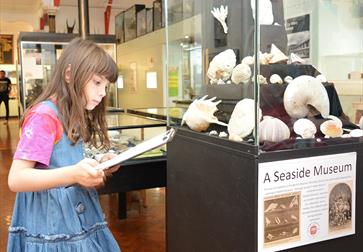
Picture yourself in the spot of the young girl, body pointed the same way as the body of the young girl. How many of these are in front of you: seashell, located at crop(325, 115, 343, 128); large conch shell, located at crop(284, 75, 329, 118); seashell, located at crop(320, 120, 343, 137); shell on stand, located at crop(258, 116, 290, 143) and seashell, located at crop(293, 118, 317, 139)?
5

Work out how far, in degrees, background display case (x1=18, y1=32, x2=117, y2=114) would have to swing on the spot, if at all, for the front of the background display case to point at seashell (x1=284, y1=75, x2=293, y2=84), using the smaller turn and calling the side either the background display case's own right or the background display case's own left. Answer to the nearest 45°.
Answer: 0° — it already faces it

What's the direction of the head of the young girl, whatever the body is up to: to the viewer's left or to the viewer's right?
to the viewer's right

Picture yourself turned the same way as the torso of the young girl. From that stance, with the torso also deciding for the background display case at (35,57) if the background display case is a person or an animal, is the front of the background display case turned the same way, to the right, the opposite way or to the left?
to the right

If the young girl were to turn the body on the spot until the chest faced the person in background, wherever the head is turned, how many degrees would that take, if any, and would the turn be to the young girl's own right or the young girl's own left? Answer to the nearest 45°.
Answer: approximately 90° to the young girl's own left

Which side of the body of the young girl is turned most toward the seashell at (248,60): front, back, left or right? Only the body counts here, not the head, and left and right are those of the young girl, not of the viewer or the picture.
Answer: front

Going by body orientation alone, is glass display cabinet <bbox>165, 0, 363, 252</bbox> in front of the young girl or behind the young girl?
in front

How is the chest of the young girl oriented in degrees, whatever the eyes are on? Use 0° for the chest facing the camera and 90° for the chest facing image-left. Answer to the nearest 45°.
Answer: approximately 270°

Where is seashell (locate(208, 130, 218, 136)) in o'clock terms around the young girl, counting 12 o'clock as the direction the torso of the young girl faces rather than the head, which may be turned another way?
The seashell is roughly at 11 o'clock from the young girl.

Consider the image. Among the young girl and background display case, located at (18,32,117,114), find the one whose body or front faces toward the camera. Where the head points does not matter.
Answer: the background display case

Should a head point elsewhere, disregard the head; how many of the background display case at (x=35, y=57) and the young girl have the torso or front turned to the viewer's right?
1

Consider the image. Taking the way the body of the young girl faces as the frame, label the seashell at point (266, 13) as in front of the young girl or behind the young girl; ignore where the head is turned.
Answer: in front

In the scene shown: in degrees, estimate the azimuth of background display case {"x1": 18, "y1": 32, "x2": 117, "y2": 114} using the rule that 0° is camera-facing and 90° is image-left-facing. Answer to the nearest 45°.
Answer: approximately 0°
